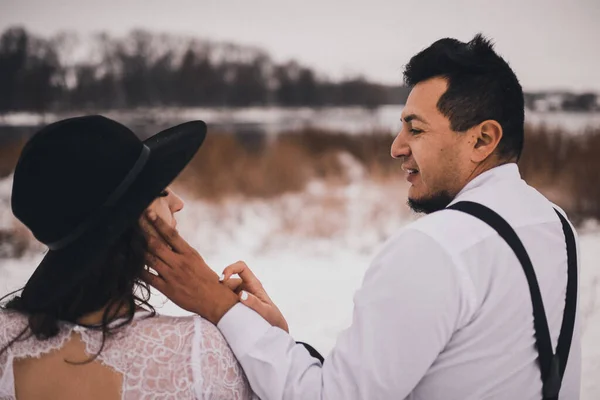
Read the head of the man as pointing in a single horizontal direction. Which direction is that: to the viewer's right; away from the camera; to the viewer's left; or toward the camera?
to the viewer's left

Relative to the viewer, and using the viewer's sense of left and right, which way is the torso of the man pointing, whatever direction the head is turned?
facing away from the viewer and to the left of the viewer

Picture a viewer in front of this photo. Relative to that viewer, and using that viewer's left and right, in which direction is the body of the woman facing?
facing away from the viewer and to the right of the viewer
